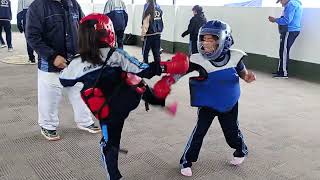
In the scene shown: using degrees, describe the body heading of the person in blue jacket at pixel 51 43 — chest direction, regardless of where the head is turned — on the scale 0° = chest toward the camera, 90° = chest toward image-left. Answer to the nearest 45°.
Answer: approximately 315°

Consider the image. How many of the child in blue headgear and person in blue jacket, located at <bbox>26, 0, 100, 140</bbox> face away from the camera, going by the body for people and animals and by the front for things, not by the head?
0

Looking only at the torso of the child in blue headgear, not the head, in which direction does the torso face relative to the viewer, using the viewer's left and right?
facing the viewer and to the left of the viewer

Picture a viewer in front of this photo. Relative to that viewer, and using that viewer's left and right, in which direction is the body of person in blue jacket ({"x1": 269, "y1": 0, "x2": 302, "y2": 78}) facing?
facing to the left of the viewer

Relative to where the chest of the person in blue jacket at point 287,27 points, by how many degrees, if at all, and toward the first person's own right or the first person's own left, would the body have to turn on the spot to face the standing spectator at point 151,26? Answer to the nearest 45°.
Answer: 0° — they already face them

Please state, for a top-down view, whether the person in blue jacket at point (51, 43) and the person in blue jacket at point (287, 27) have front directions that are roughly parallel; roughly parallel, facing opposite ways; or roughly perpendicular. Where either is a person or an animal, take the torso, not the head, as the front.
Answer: roughly parallel, facing opposite ways

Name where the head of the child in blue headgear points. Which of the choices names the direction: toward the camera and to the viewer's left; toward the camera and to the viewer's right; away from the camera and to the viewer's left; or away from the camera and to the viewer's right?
toward the camera and to the viewer's left

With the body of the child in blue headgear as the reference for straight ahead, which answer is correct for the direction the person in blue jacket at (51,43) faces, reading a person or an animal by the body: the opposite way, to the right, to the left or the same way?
to the left

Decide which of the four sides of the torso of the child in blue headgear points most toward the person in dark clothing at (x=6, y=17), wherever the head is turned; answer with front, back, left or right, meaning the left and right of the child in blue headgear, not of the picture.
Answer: right

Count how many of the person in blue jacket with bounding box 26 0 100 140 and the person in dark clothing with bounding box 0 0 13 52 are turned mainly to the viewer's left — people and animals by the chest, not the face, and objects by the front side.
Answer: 0

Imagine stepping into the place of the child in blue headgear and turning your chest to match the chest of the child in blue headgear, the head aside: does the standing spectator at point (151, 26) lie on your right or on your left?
on your right
